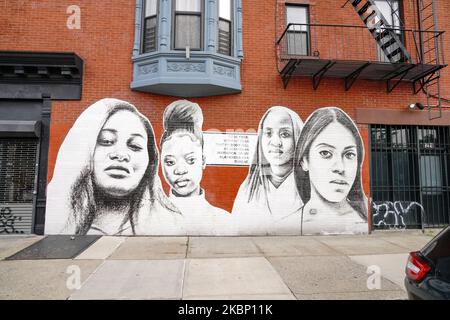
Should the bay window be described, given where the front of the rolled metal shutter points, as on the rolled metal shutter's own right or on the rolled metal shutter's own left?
on the rolled metal shutter's own left

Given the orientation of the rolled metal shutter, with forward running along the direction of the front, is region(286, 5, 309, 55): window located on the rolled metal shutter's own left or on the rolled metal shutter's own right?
on the rolled metal shutter's own left

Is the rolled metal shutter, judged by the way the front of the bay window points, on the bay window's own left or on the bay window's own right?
on the bay window's own right

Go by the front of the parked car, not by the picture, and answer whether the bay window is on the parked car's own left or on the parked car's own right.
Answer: on the parked car's own left

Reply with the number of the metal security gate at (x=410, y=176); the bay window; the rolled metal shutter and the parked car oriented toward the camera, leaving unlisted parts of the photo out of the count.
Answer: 3

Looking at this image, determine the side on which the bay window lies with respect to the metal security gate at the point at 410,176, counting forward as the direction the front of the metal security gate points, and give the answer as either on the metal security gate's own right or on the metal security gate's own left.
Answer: on the metal security gate's own right

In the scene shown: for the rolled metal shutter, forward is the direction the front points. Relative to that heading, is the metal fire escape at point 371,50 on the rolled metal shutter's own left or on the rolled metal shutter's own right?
on the rolled metal shutter's own left

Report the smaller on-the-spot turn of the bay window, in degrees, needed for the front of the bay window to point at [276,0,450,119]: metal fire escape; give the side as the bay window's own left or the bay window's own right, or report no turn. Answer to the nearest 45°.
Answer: approximately 90° to the bay window's own left

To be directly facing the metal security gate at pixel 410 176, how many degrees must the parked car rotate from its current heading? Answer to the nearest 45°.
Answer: approximately 45° to its left

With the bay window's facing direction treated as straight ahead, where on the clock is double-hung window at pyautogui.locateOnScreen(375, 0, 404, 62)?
The double-hung window is roughly at 9 o'clock from the bay window.

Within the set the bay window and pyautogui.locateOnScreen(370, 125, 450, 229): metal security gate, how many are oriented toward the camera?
2

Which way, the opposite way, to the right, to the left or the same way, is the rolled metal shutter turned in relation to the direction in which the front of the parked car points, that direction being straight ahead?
to the right

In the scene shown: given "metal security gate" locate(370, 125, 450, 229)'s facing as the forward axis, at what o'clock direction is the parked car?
The parked car is roughly at 12 o'clock from the metal security gate.
